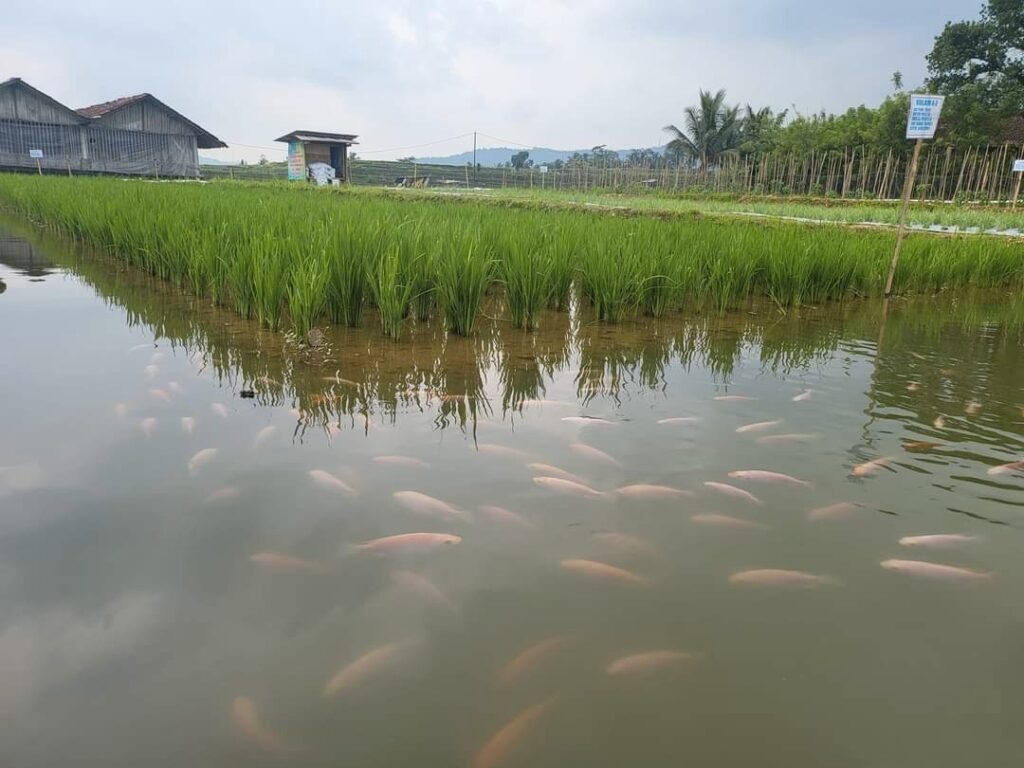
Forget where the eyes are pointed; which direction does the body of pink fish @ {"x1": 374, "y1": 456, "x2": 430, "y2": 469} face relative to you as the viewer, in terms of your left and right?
facing to the left of the viewer

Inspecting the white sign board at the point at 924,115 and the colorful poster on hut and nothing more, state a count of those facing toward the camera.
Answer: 2

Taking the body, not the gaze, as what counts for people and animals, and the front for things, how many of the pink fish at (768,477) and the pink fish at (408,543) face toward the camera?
0

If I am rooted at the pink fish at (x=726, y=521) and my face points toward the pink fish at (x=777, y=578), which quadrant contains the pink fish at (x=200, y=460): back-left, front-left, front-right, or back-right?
back-right

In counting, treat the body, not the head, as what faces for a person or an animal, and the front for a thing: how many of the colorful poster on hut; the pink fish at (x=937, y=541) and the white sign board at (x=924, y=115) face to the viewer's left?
1

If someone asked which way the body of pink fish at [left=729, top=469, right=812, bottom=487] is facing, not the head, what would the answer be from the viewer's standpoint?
to the viewer's left

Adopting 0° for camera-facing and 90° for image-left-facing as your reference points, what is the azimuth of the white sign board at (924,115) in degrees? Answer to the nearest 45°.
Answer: approximately 0°

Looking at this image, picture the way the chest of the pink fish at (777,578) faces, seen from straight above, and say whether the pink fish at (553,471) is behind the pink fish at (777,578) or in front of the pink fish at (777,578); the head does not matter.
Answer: in front

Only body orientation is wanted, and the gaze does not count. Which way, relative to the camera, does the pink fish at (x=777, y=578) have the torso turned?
to the viewer's left

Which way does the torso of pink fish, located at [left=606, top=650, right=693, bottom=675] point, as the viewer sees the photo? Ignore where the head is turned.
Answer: to the viewer's left

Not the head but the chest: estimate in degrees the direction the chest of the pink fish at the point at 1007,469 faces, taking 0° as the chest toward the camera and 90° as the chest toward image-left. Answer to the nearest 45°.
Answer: approximately 90°
